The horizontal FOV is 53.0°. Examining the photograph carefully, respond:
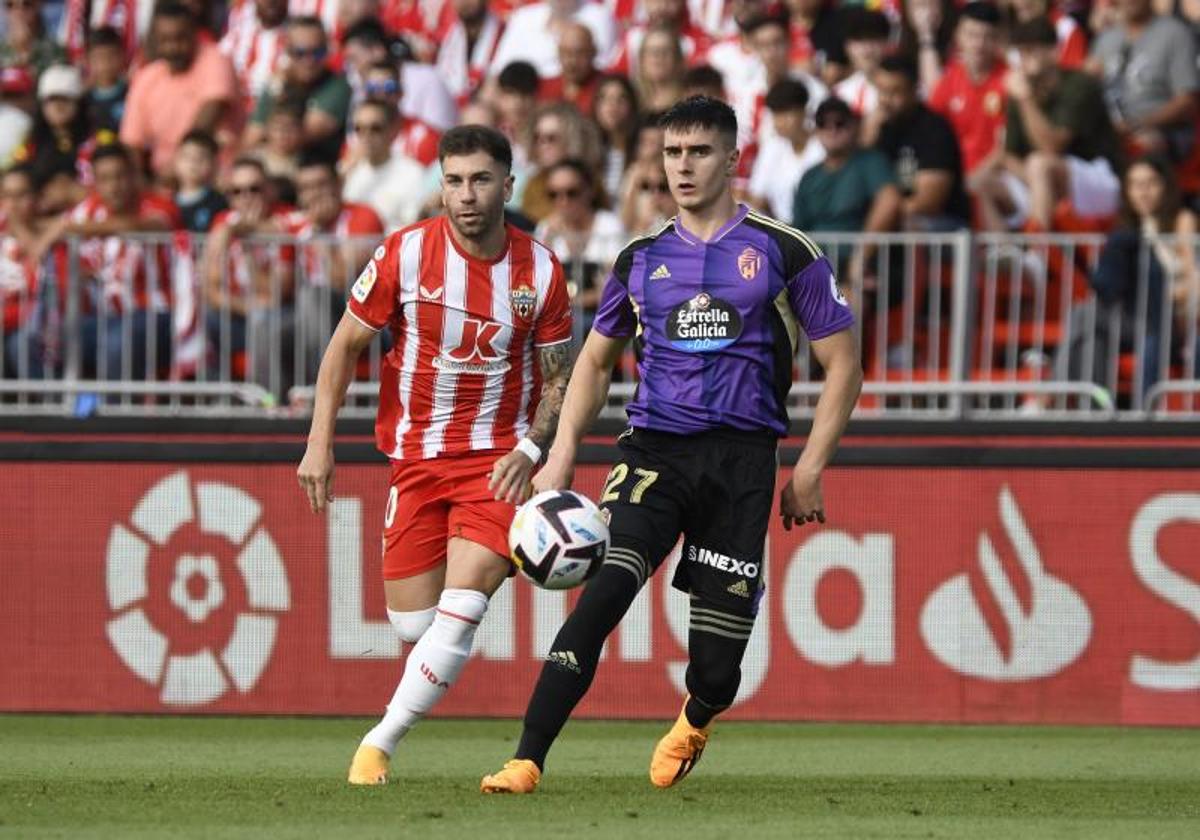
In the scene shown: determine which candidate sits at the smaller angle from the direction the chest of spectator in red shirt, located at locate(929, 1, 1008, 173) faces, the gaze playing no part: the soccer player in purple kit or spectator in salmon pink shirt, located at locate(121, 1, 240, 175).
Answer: the soccer player in purple kit

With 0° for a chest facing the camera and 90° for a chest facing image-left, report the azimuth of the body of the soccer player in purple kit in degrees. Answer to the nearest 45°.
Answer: approximately 0°

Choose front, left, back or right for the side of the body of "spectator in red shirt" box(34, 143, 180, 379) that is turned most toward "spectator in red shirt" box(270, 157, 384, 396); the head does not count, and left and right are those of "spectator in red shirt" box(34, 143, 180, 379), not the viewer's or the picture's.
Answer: left

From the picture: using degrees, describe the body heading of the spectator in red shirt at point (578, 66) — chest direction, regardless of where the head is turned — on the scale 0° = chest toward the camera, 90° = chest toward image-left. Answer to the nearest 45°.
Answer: approximately 0°

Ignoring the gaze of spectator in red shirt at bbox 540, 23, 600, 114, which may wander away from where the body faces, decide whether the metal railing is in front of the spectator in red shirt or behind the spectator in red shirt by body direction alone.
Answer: in front

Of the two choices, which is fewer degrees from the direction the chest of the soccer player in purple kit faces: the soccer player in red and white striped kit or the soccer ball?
the soccer ball

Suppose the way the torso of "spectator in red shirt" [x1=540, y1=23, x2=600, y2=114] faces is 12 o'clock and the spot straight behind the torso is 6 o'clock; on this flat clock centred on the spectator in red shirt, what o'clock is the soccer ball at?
The soccer ball is roughly at 12 o'clock from the spectator in red shirt.

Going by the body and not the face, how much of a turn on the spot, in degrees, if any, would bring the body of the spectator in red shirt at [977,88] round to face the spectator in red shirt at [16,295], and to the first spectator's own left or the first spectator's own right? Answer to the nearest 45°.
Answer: approximately 45° to the first spectator's own right

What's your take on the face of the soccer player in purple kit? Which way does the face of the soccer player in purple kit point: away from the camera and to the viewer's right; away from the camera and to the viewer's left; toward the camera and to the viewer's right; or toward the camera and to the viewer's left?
toward the camera and to the viewer's left

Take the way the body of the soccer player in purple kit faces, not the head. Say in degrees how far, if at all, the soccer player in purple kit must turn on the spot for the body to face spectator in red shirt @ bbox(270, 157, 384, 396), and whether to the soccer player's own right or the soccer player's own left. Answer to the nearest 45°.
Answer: approximately 135° to the soccer player's own right

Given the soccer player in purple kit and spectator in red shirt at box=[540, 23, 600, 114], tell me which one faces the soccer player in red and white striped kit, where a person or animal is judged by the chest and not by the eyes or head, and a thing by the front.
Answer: the spectator in red shirt
